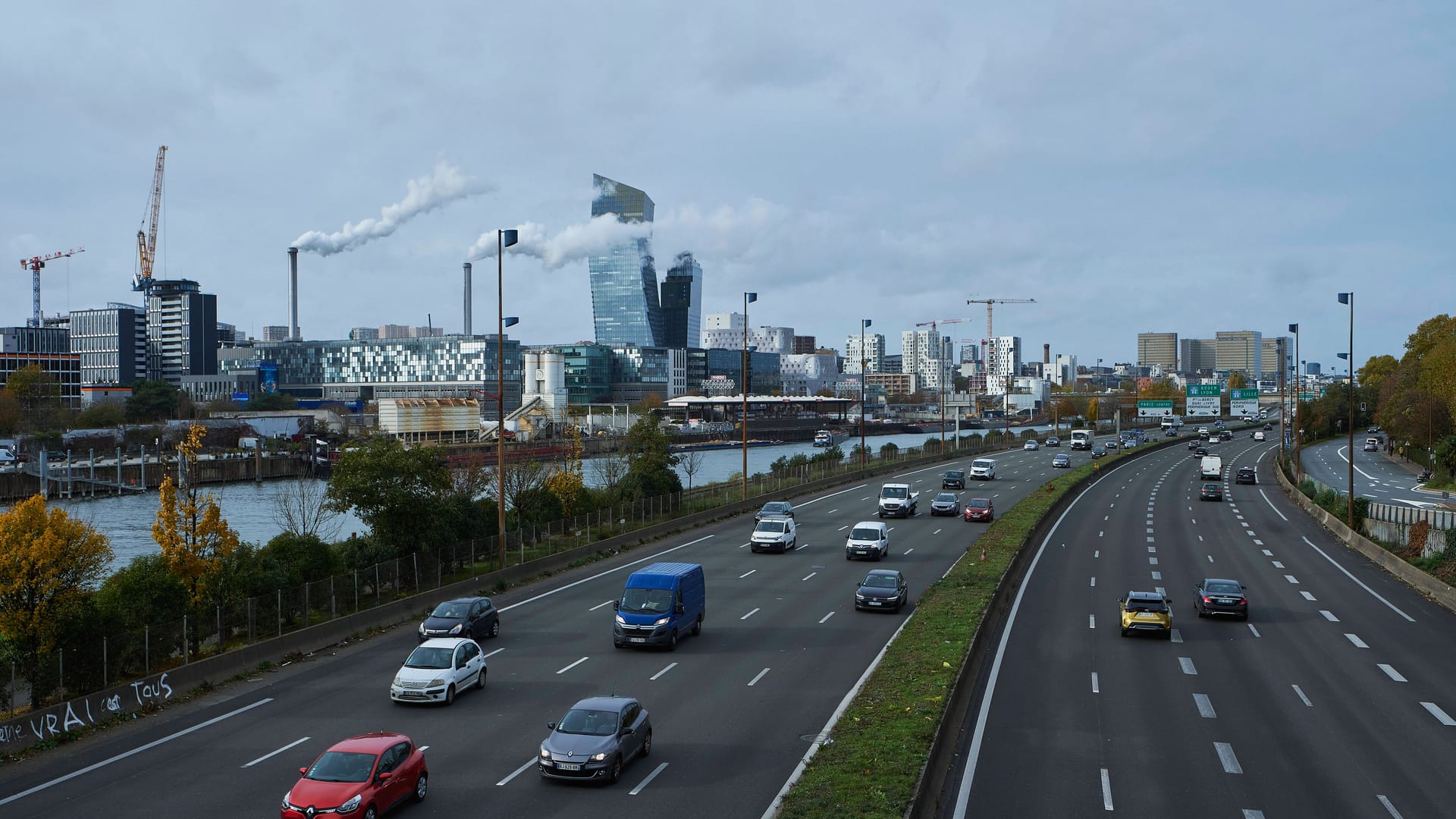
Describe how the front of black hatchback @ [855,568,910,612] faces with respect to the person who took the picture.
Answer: facing the viewer

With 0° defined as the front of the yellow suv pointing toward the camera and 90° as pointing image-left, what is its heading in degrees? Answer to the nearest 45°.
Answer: approximately 180°

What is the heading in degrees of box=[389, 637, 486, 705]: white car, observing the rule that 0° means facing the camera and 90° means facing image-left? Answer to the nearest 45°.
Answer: approximately 45°

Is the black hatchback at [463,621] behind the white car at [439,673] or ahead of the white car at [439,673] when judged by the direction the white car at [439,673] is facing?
behind

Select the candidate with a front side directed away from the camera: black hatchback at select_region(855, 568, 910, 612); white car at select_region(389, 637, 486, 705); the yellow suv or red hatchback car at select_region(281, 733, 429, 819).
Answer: the yellow suv

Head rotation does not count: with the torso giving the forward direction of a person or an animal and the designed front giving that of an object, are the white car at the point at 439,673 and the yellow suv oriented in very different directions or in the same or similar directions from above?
very different directions

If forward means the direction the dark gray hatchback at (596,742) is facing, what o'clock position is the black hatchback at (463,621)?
The black hatchback is roughly at 4 o'clock from the dark gray hatchback.

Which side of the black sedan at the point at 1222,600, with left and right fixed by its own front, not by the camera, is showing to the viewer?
back

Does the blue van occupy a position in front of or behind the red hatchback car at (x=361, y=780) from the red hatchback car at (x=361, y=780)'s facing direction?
behind

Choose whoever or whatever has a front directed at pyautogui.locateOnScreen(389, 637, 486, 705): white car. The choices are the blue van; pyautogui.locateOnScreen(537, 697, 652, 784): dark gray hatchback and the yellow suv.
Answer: the blue van

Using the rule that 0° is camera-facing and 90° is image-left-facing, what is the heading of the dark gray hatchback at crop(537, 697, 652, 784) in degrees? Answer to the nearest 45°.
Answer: approximately 45°

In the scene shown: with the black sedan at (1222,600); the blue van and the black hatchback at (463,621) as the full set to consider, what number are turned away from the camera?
1

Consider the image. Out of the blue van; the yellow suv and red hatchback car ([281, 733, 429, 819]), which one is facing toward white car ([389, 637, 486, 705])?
the blue van

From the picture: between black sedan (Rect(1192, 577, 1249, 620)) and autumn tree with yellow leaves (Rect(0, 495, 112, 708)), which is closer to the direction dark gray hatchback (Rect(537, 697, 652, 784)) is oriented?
the autumn tree with yellow leaves

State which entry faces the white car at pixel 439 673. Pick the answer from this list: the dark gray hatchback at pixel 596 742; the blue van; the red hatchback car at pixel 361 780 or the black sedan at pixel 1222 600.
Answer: the blue van

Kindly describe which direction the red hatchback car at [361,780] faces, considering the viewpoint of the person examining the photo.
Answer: facing the viewer and to the left of the viewer

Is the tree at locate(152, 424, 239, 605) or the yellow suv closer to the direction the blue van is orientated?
the tree
